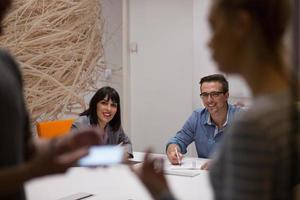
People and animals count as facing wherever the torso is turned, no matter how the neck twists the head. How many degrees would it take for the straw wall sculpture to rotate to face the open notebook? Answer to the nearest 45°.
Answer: approximately 45° to its left

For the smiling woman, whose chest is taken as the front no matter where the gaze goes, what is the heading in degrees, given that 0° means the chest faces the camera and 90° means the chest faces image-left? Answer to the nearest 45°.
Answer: approximately 0°

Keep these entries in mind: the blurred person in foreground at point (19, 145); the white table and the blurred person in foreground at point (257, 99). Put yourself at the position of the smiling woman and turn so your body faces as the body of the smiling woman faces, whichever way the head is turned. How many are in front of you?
3

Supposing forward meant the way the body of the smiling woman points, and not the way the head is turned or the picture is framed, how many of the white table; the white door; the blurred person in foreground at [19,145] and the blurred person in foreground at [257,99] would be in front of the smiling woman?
3

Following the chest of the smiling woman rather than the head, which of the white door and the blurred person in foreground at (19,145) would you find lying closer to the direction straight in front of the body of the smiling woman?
the blurred person in foreground

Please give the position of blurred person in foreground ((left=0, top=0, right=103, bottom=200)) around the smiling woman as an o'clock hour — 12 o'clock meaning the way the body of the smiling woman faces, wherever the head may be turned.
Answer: The blurred person in foreground is roughly at 12 o'clock from the smiling woman.

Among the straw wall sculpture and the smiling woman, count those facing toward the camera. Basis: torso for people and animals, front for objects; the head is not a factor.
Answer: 2

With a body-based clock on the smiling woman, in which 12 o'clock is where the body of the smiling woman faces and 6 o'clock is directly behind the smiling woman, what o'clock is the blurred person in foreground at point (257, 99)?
The blurred person in foreground is roughly at 12 o'clock from the smiling woman.
